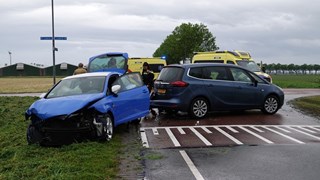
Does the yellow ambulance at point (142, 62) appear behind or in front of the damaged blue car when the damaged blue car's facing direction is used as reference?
behind

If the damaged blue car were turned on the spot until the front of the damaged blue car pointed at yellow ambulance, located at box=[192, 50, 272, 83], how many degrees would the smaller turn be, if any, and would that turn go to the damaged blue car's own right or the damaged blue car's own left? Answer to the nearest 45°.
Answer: approximately 180°

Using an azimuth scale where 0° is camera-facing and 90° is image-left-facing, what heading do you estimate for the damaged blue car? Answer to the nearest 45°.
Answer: approximately 45°

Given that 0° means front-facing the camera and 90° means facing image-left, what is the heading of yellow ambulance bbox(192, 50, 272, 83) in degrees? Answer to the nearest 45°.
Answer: approximately 315°

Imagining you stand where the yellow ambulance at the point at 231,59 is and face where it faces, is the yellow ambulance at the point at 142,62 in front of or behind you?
behind
